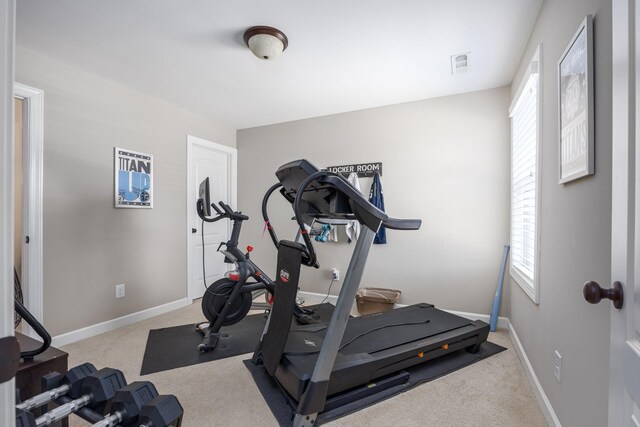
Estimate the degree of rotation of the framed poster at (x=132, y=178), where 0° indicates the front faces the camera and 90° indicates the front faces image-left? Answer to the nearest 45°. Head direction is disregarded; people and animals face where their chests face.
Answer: approximately 315°

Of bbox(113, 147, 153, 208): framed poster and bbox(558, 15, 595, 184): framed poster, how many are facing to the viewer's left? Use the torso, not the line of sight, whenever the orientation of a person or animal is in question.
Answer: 1

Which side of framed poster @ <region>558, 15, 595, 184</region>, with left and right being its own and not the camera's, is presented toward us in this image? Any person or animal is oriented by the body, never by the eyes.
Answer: left

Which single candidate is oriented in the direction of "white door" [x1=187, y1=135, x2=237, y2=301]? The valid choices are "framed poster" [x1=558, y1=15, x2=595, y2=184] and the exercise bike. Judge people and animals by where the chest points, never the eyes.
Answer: the framed poster

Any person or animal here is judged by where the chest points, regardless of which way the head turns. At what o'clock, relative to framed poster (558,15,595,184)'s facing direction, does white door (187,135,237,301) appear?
The white door is roughly at 12 o'clock from the framed poster.
